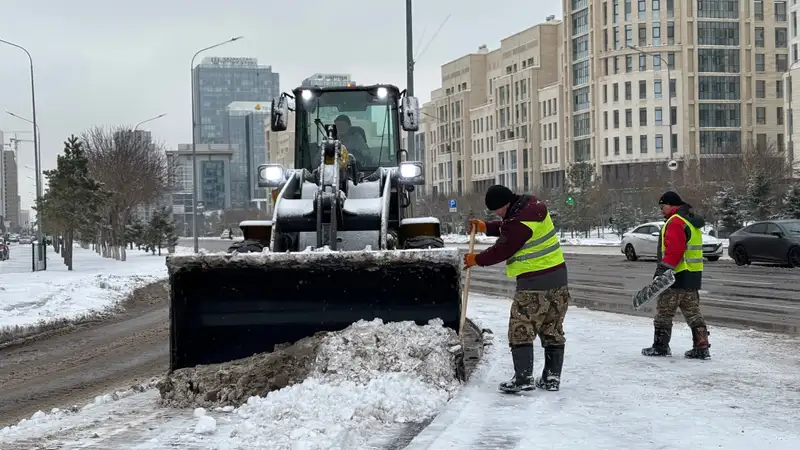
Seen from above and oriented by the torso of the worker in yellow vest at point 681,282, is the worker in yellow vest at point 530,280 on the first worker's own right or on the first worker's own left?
on the first worker's own left

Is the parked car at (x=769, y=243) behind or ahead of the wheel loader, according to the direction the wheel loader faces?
behind

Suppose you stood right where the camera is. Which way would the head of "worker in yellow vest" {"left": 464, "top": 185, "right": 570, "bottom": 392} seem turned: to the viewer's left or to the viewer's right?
to the viewer's left

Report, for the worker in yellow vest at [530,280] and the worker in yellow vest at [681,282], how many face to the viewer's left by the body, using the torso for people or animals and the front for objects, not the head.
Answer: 2

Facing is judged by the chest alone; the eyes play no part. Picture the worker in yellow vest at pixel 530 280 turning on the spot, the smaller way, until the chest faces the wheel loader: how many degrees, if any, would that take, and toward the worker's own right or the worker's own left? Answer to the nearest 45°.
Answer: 0° — they already face it

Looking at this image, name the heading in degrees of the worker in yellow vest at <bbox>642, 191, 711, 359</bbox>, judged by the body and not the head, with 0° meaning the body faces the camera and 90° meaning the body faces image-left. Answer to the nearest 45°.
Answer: approximately 90°

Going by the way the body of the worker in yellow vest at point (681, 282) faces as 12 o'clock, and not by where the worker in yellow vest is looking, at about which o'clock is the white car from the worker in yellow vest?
The white car is roughly at 3 o'clock from the worker in yellow vest.

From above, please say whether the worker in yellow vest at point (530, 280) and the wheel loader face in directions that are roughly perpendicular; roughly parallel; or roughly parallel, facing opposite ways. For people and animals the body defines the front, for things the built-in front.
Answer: roughly perpendicular

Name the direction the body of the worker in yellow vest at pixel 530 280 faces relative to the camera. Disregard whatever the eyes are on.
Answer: to the viewer's left

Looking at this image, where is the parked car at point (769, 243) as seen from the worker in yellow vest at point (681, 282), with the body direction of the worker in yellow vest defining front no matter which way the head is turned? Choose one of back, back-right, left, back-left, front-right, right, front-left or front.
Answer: right

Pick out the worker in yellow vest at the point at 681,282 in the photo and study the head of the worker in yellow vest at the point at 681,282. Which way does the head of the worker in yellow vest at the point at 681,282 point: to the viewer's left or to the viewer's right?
to the viewer's left

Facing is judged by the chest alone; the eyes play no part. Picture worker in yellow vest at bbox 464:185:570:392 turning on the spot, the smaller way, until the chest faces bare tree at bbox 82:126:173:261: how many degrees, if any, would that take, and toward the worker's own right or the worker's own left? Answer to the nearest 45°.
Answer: approximately 45° to the worker's own right
